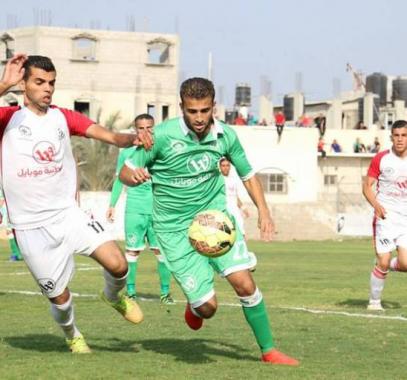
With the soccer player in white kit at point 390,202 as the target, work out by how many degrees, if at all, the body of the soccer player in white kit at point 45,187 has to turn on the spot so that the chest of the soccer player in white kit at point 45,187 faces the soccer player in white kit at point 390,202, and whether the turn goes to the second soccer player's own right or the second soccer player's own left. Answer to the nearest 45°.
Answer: approximately 135° to the second soccer player's own left

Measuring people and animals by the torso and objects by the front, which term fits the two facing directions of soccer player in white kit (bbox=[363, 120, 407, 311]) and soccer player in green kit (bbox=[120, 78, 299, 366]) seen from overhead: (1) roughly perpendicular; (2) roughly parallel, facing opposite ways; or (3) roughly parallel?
roughly parallel

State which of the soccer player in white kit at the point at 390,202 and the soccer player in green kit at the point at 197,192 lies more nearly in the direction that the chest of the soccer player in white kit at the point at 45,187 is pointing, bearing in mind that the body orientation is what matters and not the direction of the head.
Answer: the soccer player in green kit

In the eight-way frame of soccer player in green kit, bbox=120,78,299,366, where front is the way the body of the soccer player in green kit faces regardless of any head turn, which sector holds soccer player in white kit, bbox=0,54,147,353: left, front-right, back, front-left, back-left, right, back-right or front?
right

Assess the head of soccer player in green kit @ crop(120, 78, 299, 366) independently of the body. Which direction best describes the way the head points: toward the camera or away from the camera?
toward the camera

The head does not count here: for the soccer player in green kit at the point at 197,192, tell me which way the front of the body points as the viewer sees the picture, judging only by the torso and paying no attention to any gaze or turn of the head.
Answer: toward the camera

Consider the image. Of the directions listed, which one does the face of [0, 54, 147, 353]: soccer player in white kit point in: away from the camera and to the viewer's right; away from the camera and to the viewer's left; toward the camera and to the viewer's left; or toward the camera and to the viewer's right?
toward the camera and to the viewer's right

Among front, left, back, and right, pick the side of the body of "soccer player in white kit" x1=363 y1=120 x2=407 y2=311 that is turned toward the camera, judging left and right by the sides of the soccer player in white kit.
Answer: front

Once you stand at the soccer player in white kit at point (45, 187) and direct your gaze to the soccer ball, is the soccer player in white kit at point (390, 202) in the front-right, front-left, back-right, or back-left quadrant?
front-left

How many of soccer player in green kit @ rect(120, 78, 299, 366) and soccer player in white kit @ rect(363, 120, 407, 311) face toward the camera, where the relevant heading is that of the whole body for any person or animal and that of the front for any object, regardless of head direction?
2

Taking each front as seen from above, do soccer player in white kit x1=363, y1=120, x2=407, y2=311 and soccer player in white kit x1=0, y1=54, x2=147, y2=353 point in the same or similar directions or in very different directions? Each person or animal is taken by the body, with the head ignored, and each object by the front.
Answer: same or similar directions

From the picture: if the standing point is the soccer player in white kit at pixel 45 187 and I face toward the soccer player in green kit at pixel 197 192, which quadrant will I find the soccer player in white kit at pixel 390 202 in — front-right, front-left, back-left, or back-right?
front-left

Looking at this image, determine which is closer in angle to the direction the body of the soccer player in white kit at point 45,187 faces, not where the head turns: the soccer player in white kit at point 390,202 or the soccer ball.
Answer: the soccer ball

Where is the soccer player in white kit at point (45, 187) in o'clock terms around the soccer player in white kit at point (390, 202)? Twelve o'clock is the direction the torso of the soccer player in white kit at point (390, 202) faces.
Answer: the soccer player in white kit at point (45, 187) is roughly at 1 o'clock from the soccer player in white kit at point (390, 202).

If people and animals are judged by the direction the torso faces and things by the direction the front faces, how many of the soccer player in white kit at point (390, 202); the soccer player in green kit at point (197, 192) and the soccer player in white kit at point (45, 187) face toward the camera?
3
